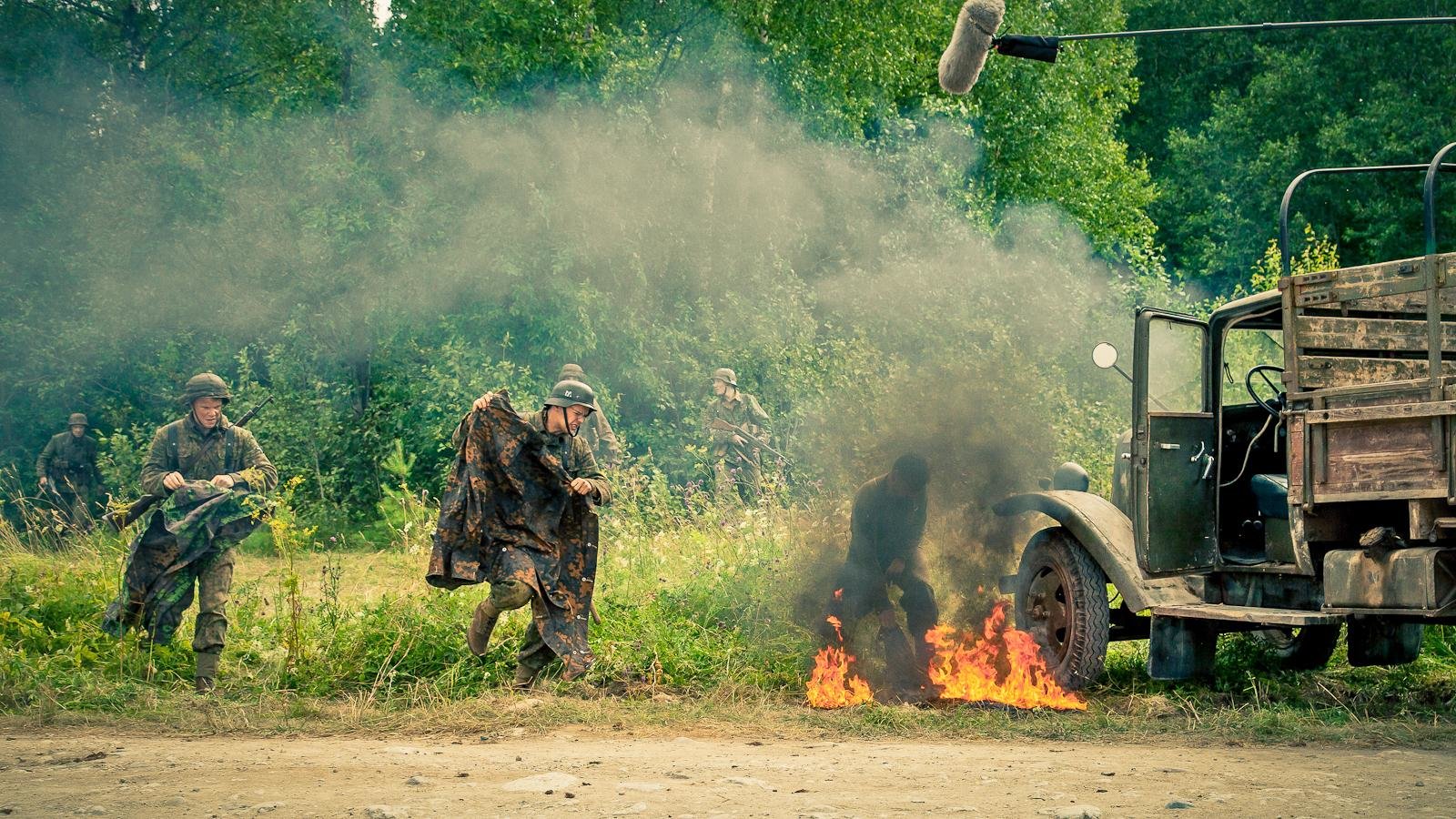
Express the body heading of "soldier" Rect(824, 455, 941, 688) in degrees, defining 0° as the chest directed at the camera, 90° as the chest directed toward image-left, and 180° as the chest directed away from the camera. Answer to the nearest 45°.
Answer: approximately 315°

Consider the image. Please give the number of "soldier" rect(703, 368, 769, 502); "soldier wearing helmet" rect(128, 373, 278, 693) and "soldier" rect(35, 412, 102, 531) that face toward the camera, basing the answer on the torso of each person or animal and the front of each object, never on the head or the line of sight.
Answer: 3

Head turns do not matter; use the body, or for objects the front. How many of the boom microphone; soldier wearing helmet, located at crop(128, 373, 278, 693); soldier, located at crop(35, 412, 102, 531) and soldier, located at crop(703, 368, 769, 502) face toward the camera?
3

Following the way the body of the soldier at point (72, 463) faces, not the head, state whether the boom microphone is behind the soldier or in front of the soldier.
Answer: in front

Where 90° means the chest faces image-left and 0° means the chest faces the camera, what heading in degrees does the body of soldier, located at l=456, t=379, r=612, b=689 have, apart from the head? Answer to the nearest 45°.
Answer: approximately 315°

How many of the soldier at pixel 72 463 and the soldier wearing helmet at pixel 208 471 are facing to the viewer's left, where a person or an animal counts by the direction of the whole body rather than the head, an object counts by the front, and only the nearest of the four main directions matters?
0

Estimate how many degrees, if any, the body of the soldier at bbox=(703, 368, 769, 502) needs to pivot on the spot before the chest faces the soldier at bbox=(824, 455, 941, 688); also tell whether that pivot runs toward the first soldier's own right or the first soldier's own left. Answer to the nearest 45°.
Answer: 0° — they already face them

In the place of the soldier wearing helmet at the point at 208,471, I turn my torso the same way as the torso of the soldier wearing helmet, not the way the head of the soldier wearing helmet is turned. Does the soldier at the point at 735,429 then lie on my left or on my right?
on my left

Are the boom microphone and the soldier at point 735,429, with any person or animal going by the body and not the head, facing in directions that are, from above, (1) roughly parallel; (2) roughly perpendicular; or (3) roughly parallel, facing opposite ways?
roughly perpendicular

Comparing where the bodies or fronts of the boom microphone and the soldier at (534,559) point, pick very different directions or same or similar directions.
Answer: very different directions

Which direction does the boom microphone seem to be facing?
to the viewer's left

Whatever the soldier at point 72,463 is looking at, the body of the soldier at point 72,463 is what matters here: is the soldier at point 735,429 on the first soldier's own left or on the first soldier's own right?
on the first soldier's own left
